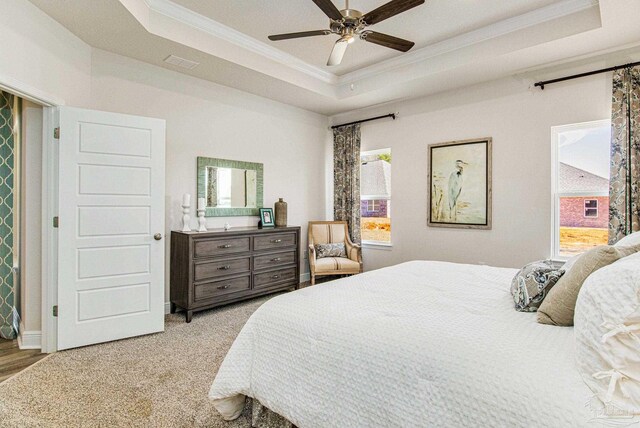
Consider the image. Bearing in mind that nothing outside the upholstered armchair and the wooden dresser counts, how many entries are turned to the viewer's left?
0

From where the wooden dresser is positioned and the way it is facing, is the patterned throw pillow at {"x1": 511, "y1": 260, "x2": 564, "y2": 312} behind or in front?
in front

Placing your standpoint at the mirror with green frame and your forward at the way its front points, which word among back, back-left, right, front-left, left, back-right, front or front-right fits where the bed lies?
front-right

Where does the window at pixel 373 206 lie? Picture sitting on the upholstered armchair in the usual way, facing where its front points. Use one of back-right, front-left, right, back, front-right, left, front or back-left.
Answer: back-left

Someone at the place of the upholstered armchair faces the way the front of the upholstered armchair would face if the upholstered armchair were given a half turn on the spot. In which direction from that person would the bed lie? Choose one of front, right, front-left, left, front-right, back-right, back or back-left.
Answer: back

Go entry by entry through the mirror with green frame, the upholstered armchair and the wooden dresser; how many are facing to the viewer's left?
0

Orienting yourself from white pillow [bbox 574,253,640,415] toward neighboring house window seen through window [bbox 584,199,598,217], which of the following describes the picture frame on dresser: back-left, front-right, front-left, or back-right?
front-left

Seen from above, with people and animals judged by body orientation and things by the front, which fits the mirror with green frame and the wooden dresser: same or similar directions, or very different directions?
same or similar directions

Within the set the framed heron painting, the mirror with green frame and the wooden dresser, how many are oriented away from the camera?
0

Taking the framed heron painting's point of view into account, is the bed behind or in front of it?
in front

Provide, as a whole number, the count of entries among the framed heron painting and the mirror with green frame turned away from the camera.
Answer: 0

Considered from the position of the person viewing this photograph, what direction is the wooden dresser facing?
facing the viewer and to the right of the viewer

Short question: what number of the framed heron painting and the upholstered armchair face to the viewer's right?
0

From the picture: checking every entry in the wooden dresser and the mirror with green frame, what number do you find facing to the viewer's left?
0

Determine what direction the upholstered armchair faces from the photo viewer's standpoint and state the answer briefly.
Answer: facing the viewer

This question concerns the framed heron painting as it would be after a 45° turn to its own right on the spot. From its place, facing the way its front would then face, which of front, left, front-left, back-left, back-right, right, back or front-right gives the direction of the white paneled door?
front-left

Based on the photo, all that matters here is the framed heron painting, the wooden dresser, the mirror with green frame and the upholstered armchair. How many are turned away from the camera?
0

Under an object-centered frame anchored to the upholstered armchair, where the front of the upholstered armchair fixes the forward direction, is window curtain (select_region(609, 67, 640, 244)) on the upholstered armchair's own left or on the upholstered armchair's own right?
on the upholstered armchair's own left
